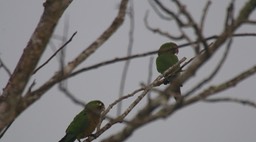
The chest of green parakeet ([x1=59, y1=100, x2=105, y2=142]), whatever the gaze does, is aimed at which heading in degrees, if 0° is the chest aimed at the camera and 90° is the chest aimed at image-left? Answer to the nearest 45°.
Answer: approximately 270°
